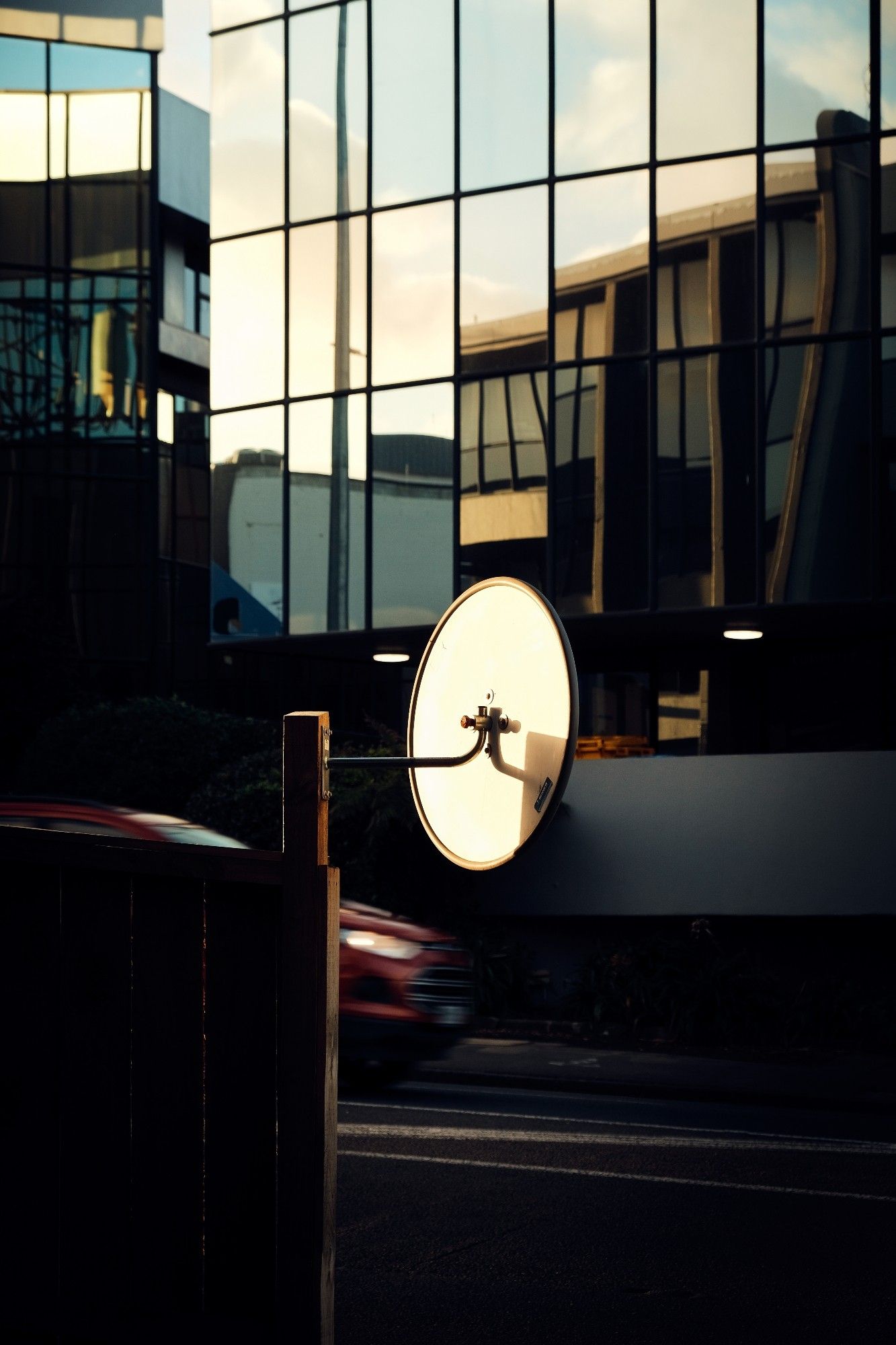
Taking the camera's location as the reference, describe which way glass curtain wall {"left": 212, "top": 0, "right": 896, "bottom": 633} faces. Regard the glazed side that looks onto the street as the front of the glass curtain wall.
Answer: facing the viewer and to the left of the viewer

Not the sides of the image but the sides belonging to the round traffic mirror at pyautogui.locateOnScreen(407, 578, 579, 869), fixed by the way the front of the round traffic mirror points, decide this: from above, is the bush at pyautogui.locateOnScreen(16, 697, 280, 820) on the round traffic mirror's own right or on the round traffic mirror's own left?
on the round traffic mirror's own left

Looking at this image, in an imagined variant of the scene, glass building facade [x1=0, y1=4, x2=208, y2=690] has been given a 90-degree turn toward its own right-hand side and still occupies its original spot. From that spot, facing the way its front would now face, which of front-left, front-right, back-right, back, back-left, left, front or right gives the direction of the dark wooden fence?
front-left

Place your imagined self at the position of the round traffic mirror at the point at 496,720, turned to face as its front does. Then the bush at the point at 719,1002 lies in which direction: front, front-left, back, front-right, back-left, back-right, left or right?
front-left

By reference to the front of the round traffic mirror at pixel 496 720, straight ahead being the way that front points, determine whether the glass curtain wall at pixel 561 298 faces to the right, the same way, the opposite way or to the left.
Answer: the opposite way

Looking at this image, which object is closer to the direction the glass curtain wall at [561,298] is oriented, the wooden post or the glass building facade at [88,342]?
the wooden post

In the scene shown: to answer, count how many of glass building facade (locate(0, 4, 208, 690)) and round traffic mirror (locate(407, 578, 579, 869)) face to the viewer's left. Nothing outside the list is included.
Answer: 0

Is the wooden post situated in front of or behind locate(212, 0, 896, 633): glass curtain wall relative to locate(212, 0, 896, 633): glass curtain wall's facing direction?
in front

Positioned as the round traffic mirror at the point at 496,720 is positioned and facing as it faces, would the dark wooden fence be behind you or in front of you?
behind

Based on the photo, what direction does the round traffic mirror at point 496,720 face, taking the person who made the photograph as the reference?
facing away from the viewer and to the right of the viewer

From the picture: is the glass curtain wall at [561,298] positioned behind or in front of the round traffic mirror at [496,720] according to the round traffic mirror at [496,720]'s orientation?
in front

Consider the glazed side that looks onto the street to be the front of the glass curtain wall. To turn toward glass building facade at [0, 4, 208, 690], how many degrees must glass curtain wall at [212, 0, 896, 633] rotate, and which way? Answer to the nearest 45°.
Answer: approximately 90° to its right

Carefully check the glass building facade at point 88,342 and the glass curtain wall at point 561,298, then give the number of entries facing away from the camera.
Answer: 0
